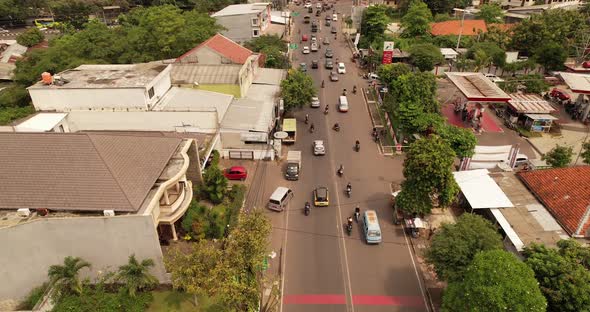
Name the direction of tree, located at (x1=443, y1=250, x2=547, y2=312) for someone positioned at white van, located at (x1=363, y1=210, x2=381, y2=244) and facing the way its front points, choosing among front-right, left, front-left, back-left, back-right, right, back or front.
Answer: front-left

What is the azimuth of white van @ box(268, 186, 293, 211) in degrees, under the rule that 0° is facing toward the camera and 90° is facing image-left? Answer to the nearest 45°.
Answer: approximately 225°

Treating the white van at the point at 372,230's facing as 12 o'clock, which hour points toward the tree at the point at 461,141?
The tree is roughly at 7 o'clock from the white van.

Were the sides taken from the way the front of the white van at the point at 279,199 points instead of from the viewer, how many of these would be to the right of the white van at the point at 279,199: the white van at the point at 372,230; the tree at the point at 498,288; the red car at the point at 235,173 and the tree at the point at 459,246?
3

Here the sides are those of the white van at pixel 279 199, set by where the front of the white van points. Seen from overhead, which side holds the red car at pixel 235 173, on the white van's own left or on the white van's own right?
on the white van's own left

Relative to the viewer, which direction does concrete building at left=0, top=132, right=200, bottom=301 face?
to the viewer's right

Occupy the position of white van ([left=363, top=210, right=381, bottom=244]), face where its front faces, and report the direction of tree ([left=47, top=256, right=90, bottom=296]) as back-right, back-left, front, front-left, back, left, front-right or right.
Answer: front-right

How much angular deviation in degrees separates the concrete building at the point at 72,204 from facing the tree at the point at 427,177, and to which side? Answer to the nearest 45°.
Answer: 0° — it already faces it

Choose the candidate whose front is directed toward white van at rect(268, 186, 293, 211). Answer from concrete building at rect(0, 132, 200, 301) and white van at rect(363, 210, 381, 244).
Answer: the concrete building

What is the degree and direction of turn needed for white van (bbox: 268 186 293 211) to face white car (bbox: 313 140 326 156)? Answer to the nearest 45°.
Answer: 0° — it already faces it
